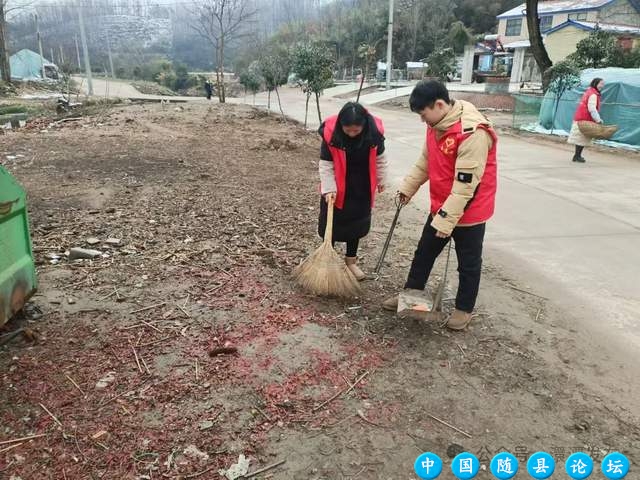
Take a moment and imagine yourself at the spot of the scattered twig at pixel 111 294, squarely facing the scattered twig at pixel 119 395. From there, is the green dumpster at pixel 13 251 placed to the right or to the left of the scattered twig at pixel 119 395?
right

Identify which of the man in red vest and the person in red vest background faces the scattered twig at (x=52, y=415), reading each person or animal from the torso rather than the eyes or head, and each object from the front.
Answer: the man in red vest

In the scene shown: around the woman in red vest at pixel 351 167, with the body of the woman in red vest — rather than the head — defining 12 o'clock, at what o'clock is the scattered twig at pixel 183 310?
The scattered twig is roughly at 2 o'clock from the woman in red vest.

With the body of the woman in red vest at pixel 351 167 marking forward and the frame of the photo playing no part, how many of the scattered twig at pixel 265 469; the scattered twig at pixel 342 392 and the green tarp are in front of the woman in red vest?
2

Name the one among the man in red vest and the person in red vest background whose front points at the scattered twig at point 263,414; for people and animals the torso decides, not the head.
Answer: the man in red vest

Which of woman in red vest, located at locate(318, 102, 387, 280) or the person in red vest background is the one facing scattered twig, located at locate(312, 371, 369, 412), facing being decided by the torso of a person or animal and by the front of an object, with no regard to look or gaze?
the woman in red vest

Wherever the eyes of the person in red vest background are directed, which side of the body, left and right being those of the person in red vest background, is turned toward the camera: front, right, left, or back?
right

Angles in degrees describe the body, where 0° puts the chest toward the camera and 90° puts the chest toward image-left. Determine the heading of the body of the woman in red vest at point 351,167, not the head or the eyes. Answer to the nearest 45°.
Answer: approximately 0°

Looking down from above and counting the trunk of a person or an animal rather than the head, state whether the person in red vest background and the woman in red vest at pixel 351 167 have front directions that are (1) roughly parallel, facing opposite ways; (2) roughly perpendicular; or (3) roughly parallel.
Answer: roughly perpendicular
